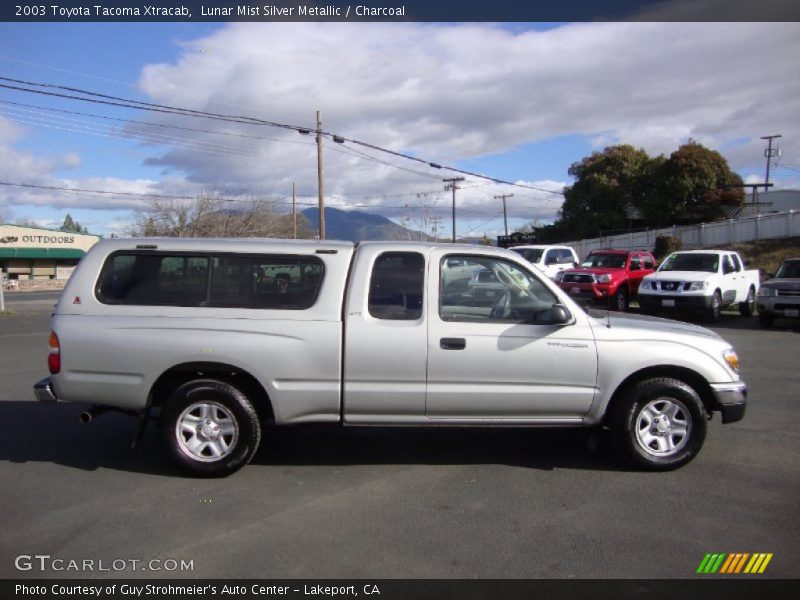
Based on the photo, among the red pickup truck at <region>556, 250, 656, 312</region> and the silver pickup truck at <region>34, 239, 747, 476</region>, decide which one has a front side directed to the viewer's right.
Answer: the silver pickup truck

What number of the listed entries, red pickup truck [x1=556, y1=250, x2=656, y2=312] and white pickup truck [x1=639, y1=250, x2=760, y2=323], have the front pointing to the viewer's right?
0

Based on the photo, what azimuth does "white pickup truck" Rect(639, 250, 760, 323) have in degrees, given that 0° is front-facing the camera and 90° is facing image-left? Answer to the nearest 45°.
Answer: approximately 45°

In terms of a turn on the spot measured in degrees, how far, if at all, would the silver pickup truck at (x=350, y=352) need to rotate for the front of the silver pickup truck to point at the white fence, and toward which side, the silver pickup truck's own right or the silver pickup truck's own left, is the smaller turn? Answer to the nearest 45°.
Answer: approximately 45° to the silver pickup truck's own left

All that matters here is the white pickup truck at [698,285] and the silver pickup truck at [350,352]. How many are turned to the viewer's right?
1

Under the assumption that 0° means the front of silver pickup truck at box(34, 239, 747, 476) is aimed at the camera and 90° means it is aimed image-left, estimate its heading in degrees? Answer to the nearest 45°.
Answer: approximately 270°

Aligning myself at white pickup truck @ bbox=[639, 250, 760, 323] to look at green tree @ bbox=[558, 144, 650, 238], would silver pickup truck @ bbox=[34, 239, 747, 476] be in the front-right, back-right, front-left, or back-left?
back-left

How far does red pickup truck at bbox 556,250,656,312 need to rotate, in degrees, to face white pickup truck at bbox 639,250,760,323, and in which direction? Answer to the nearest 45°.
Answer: approximately 90° to its left

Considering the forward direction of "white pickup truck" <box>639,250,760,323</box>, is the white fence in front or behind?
behind

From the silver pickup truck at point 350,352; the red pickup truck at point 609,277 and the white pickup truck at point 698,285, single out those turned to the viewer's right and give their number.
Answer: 1

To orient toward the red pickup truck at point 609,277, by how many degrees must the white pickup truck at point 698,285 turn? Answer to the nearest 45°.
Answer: approximately 90° to its right

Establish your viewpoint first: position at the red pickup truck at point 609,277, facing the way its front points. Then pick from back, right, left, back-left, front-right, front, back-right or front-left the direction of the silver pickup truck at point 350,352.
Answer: front-left
